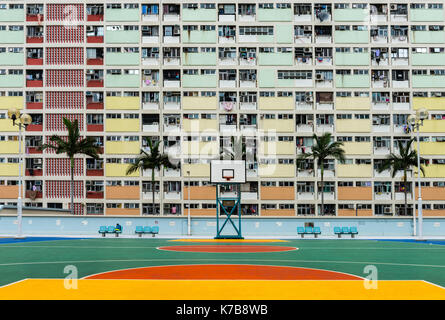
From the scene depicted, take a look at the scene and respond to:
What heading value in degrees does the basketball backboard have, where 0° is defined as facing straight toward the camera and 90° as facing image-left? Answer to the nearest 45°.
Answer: approximately 0°
